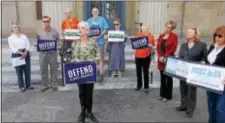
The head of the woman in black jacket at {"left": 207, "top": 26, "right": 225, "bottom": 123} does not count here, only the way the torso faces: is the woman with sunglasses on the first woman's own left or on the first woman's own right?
on the first woman's own right

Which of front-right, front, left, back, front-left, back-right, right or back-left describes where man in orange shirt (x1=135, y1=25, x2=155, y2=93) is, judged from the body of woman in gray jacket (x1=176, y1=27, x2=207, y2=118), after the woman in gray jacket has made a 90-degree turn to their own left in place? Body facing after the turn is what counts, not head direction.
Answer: back

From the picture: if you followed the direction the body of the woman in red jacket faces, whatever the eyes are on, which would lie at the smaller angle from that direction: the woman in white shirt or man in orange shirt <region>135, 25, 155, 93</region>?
the woman in white shirt

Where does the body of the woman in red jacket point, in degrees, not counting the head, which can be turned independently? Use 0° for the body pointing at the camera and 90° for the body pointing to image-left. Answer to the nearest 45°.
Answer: approximately 45°

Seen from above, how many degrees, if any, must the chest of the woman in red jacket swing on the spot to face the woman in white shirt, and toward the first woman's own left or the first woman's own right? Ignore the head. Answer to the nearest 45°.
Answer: approximately 45° to the first woman's own right

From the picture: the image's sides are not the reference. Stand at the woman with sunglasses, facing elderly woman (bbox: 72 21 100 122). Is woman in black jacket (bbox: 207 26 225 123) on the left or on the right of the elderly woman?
left

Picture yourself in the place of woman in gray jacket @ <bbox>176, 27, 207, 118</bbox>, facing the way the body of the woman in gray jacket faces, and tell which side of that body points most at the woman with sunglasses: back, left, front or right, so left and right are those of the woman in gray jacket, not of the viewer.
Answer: right

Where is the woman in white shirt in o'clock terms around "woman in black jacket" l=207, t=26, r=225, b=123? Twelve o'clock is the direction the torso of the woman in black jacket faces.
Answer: The woman in white shirt is roughly at 2 o'clock from the woman in black jacket.

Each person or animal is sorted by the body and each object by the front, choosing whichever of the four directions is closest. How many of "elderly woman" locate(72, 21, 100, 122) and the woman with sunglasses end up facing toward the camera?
2

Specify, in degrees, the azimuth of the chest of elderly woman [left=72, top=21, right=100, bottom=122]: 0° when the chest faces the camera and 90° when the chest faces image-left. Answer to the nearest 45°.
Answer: approximately 0°

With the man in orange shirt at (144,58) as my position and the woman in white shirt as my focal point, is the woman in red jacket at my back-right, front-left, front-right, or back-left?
back-left

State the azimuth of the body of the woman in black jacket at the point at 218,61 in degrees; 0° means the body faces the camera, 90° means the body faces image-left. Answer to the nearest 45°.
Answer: approximately 45°

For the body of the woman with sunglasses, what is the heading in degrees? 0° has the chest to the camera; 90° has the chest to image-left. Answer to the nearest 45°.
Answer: approximately 0°
